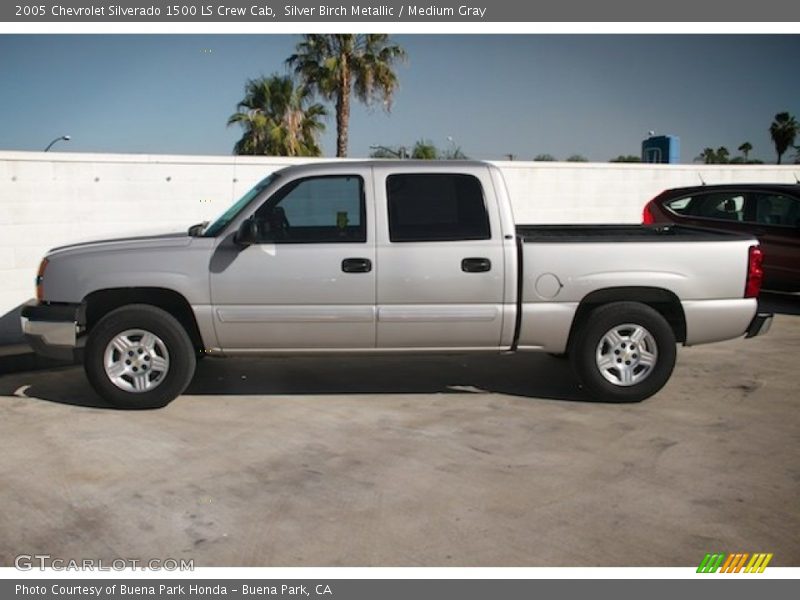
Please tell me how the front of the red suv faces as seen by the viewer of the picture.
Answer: facing to the right of the viewer

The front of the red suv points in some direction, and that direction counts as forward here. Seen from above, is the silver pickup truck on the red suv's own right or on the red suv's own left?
on the red suv's own right

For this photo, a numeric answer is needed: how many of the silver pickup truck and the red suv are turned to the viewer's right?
1

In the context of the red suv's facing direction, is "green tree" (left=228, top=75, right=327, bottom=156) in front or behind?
behind

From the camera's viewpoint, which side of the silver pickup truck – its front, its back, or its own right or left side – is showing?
left

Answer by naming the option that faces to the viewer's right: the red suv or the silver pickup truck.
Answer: the red suv

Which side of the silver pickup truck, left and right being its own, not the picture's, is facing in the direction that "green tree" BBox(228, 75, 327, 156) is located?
right

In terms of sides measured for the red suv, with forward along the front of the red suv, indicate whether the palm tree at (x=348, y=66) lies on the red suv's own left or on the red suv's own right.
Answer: on the red suv's own left

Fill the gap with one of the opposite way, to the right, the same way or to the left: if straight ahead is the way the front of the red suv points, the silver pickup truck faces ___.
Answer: the opposite way

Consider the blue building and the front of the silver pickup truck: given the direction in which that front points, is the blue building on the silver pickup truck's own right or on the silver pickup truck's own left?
on the silver pickup truck's own right

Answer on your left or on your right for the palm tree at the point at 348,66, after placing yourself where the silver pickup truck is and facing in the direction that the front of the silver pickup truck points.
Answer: on your right
